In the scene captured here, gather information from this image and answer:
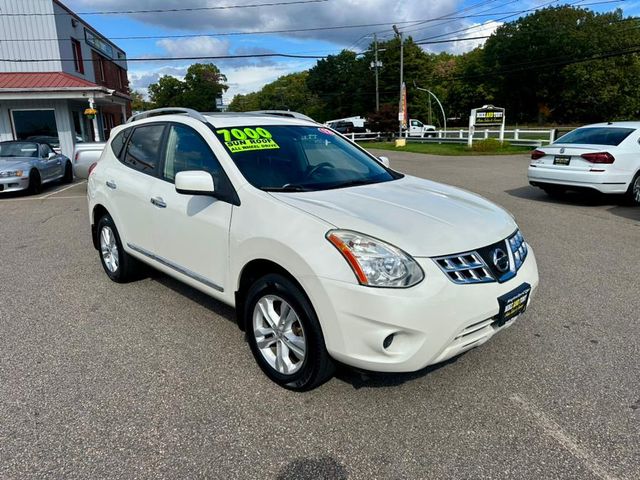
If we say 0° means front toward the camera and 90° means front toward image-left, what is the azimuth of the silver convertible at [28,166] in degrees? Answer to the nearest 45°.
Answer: approximately 45°

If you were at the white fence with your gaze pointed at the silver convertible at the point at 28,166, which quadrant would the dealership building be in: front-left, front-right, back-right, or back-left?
front-right

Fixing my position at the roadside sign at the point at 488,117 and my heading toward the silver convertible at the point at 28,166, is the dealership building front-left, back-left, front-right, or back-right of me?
front-right

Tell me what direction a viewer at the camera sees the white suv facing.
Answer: facing the viewer and to the right of the viewer

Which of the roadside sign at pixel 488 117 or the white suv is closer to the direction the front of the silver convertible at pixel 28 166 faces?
the white suv

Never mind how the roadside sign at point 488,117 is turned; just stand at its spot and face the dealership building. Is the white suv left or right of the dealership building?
left

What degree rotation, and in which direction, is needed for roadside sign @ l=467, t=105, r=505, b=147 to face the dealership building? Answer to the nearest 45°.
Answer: approximately 45° to its right

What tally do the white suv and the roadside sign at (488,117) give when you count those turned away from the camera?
0

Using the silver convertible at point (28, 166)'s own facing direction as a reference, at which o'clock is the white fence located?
The white fence is roughly at 7 o'clock from the silver convertible.

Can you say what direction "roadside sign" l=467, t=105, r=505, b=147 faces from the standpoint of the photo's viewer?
facing the viewer

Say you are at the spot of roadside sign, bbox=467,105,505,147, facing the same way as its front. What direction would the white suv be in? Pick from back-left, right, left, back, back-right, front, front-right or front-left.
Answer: front

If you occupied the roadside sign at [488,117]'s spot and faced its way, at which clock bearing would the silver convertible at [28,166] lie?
The silver convertible is roughly at 1 o'clock from the roadside sign.

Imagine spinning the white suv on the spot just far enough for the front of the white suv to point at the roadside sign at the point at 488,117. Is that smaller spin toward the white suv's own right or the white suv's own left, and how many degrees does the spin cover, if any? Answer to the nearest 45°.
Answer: approximately 135° to the white suv's own left

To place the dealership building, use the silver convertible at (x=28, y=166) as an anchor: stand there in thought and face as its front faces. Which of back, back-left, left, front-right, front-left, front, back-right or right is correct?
back-right
